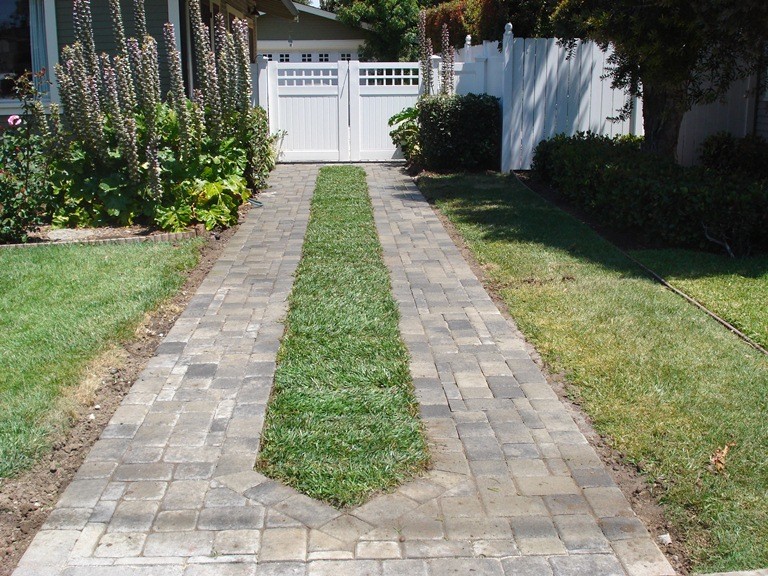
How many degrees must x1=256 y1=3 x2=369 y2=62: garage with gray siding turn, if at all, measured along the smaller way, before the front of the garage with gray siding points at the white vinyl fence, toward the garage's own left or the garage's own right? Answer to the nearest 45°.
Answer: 0° — it already faces it

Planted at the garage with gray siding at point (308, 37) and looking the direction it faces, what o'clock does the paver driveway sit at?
The paver driveway is roughly at 12 o'clock from the garage with gray siding.

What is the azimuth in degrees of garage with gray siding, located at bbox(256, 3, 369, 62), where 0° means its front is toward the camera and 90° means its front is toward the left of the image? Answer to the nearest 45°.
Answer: approximately 0°

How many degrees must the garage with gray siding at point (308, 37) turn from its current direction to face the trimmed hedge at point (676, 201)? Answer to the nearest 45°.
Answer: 0° — it already faces it

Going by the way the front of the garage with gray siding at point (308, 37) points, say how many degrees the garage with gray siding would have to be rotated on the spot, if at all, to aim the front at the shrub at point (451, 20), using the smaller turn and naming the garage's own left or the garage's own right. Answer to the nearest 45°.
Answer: approximately 45° to the garage's own left
